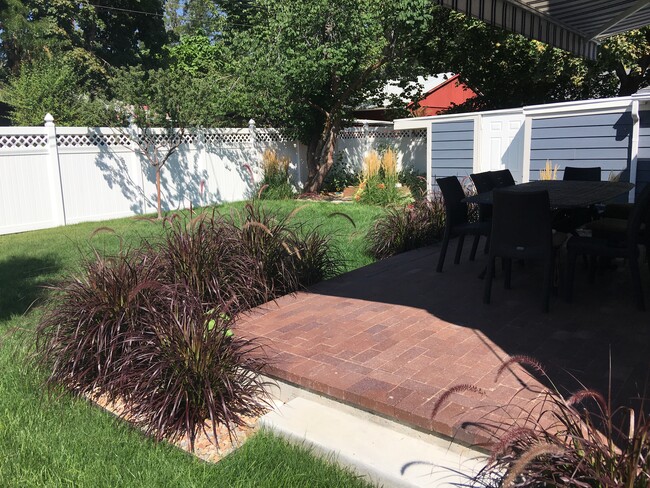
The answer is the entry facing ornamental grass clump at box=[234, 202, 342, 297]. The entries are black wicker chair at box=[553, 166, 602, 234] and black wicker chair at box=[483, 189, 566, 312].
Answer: black wicker chair at box=[553, 166, 602, 234]

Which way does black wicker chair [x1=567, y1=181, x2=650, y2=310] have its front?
to the viewer's left

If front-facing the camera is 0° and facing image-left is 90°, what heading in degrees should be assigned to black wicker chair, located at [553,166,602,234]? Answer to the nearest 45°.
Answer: approximately 45°

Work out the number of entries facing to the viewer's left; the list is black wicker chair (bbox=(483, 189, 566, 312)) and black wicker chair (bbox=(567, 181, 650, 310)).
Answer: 1

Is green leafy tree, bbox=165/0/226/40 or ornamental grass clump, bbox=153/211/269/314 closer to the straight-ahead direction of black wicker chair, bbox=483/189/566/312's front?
the green leafy tree

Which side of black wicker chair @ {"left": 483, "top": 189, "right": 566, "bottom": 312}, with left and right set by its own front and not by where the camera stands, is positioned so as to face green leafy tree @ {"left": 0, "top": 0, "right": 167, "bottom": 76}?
left

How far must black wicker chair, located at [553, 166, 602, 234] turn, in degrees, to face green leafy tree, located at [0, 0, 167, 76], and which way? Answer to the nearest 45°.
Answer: approximately 90° to its right

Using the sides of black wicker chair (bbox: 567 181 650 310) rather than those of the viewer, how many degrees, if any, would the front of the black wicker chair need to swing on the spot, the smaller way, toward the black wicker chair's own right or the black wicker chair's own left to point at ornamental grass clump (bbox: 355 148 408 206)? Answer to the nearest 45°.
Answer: approximately 45° to the black wicker chair's own right

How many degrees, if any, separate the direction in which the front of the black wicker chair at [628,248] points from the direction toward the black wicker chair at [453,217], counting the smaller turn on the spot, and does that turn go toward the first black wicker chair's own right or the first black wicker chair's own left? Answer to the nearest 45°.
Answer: approximately 45° to the first black wicker chair's own right

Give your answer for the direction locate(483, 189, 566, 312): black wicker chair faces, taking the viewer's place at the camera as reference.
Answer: facing away from the viewer and to the right of the viewer

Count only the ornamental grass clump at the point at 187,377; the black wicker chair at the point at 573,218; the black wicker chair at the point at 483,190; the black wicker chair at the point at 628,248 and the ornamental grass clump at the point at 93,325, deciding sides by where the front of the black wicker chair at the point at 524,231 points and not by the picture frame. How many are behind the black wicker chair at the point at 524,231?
2
